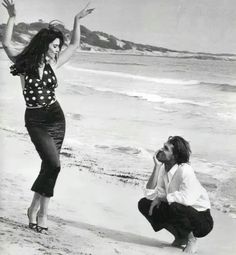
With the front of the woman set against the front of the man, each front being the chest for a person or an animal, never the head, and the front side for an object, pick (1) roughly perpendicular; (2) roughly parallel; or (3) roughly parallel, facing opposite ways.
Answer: roughly perpendicular

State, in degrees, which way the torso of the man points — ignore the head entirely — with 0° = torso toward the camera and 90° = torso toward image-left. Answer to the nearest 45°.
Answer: approximately 45°

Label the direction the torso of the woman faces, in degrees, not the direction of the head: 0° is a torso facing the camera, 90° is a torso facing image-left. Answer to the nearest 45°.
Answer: approximately 315°

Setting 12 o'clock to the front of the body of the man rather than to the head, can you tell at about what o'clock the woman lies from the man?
The woman is roughly at 2 o'clock from the man.
